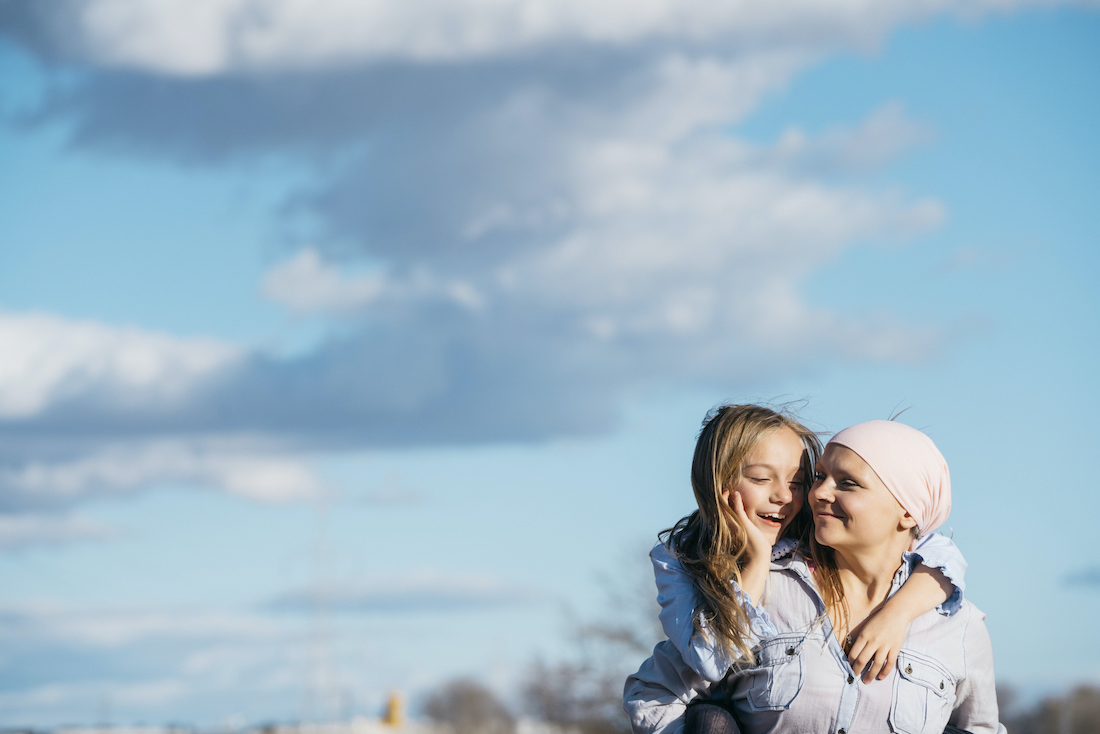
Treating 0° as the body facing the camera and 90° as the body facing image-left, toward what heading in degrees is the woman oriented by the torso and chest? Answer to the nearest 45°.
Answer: approximately 0°

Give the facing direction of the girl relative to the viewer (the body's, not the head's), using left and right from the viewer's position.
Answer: facing the viewer and to the right of the viewer

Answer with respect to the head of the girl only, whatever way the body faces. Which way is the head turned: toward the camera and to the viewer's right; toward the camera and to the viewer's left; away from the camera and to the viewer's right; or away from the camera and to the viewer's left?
toward the camera and to the viewer's right
